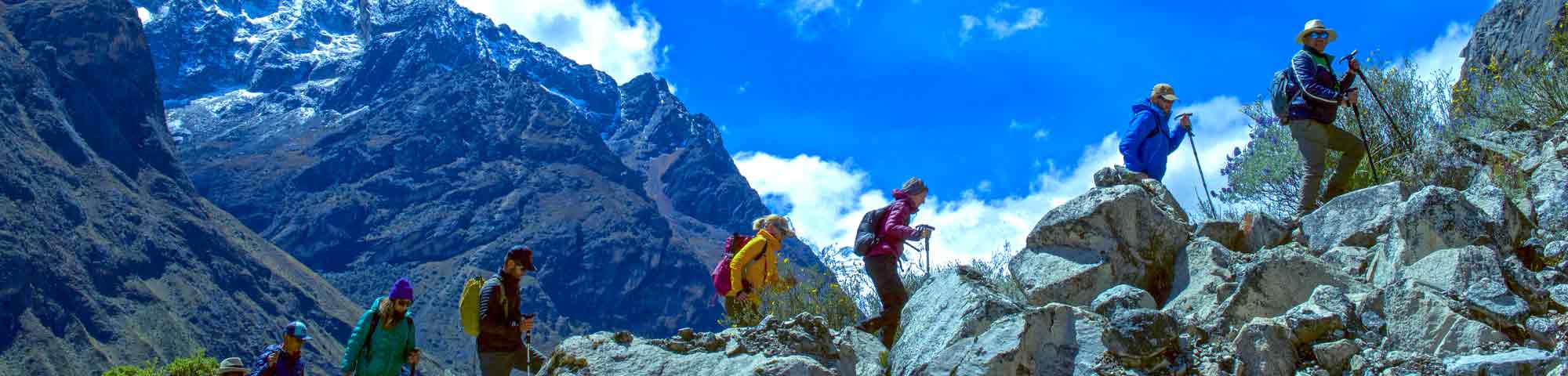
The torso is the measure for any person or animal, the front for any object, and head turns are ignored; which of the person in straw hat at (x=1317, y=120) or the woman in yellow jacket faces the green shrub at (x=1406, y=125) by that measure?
the woman in yellow jacket

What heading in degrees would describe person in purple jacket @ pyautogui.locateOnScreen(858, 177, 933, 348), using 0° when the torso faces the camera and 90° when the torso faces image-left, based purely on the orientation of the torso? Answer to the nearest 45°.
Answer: approximately 270°

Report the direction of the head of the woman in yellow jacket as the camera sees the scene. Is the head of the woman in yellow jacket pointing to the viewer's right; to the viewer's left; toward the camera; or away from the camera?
to the viewer's right

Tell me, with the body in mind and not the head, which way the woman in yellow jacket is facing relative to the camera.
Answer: to the viewer's right

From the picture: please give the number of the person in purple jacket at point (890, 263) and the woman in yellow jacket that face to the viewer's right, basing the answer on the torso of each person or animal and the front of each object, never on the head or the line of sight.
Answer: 2

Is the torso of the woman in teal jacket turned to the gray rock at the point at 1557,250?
yes

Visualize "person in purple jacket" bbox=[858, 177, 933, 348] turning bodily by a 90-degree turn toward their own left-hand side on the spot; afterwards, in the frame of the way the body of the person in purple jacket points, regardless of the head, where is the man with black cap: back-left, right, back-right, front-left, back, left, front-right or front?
left

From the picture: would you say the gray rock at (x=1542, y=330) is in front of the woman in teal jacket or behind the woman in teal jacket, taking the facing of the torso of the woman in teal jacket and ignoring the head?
in front

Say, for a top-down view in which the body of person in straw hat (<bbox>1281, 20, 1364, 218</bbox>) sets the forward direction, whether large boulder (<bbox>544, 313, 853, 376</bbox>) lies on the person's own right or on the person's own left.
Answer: on the person's own right

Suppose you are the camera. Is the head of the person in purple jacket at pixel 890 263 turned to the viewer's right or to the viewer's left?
to the viewer's right
